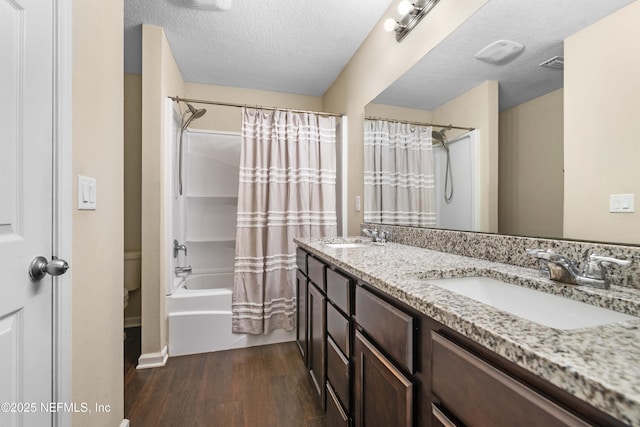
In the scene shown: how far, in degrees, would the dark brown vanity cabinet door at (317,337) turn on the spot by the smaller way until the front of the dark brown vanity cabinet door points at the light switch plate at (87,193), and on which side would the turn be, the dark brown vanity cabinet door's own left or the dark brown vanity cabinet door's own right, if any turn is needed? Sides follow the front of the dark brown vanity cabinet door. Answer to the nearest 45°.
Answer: approximately 45° to the dark brown vanity cabinet door's own left

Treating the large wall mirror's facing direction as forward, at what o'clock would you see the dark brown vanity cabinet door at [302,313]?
The dark brown vanity cabinet door is roughly at 2 o'clock from the large wall mirror.

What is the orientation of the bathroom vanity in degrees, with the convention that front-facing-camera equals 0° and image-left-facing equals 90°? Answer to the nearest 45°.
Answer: approximately 45°

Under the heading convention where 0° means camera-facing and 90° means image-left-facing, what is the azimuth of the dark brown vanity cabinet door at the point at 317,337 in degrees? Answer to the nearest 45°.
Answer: approximately 90°

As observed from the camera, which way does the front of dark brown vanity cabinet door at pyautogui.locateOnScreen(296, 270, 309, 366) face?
facing to the left of the viewer

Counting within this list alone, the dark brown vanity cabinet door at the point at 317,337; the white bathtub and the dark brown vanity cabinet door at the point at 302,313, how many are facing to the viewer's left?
2

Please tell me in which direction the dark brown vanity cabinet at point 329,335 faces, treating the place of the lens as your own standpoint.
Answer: facing to the left of the viewer
